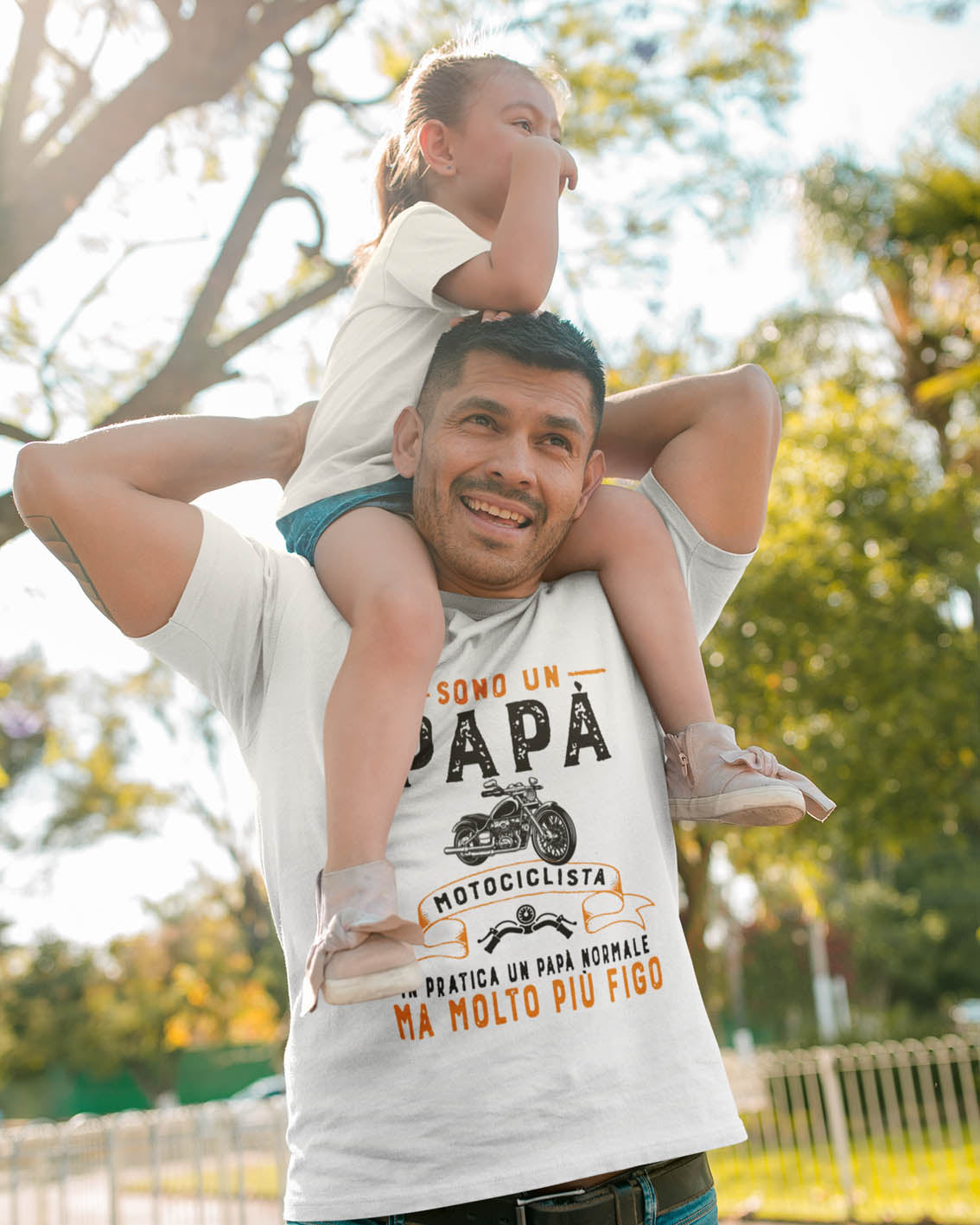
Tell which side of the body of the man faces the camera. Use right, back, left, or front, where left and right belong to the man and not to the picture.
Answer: front

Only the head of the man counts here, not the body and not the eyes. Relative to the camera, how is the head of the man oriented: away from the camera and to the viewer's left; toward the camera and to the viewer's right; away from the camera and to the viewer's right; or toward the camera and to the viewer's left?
toward the camera and to the viewer's right

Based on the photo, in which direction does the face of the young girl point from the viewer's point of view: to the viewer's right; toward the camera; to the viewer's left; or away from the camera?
to the viewer's right

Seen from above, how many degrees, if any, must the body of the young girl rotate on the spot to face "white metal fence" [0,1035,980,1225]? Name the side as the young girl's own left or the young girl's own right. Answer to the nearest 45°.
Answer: approximately 135° to the young girl's own left

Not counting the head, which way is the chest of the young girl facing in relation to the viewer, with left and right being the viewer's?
facing the viewer and to the right of the viewer

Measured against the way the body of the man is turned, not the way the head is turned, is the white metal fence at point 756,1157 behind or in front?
behind
